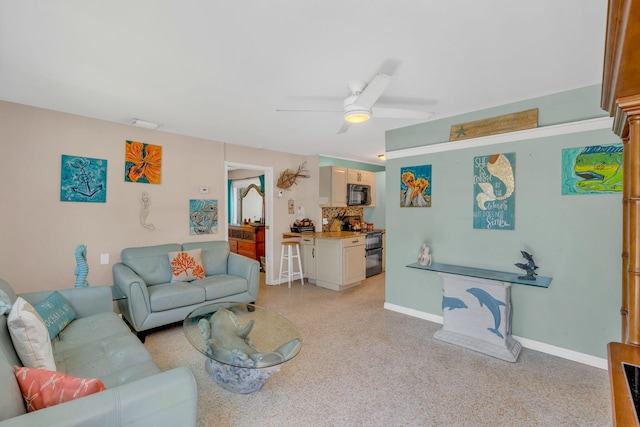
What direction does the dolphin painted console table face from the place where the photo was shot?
facing the viewer and to the left of the viewer

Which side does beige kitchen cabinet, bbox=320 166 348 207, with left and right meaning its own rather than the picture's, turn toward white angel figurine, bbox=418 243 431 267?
front

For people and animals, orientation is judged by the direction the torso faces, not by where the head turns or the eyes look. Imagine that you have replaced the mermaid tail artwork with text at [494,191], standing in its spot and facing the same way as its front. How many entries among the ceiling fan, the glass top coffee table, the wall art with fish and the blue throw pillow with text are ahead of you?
3

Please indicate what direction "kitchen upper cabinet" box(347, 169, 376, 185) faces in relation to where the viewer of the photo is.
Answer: facing the viewer and to the right of the viewer

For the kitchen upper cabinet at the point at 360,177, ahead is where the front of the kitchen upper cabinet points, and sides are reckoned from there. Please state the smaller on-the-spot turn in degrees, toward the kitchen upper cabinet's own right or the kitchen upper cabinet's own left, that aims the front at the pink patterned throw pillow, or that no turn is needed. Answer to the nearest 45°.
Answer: approximately 45° to the kitchen upper cabinet's own right

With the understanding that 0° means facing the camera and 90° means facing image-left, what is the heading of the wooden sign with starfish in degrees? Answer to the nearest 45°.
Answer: approximately 45°

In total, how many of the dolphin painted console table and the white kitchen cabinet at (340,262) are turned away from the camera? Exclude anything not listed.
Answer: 0

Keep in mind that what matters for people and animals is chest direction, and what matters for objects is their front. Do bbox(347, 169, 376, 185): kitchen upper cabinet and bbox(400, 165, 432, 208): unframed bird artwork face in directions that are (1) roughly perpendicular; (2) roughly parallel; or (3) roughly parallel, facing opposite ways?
roughly perpendicular

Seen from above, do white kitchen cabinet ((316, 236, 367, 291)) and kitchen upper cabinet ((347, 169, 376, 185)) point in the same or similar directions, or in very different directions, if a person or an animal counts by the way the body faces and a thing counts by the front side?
same or similar directions

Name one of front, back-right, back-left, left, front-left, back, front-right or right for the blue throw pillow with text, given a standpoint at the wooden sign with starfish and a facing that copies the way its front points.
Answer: front

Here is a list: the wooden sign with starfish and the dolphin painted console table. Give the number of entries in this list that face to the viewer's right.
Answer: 0

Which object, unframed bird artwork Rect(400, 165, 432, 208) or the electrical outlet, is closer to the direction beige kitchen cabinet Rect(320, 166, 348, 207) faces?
the unframed bird artwork

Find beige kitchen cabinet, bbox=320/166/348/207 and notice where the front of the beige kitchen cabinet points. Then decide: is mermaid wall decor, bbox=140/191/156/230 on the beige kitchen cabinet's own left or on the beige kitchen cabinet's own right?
on the beige kitchen cabinet's own right

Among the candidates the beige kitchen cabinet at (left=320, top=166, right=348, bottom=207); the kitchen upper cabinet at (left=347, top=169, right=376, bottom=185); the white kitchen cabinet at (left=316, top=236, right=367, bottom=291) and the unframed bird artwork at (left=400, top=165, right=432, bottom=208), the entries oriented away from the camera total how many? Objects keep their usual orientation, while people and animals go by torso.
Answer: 0

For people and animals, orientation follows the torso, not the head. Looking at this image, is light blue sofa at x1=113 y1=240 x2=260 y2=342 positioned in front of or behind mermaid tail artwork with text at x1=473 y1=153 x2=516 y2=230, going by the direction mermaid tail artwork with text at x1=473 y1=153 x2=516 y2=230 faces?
in front

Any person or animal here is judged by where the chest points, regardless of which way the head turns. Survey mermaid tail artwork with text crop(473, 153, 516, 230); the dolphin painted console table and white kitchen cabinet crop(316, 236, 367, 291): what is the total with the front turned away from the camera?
0
